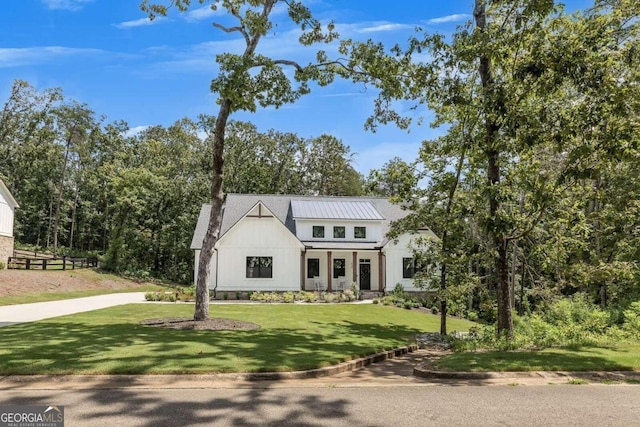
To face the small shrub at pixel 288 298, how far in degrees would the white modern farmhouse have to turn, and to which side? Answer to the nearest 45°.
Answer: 0° — it already faces it

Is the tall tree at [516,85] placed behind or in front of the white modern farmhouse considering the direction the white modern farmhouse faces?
in front

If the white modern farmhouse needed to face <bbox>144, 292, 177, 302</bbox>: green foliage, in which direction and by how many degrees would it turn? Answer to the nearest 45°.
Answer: approximately 45° to its right

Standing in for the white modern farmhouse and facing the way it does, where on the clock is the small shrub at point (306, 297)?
The small shrub is roughly at 12 o'clock from the white modern farmhouse.

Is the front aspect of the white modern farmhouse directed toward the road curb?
yes

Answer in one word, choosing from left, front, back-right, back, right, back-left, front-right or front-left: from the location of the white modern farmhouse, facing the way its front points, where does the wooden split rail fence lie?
right

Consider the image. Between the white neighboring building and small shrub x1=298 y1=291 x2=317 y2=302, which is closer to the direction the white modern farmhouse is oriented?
the small shrub

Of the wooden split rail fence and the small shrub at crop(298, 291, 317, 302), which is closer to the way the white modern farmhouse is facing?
the small shrub

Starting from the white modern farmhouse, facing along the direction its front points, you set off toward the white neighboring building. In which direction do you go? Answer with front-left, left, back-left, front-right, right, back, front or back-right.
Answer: right

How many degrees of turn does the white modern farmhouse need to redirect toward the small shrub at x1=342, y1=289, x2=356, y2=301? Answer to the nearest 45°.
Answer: approximately 45° to its left

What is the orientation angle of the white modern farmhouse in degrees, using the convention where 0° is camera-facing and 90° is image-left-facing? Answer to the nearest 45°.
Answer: approximately 0°

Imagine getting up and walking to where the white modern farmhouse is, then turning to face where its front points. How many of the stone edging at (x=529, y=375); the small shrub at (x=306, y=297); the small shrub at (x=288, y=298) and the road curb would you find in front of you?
4
